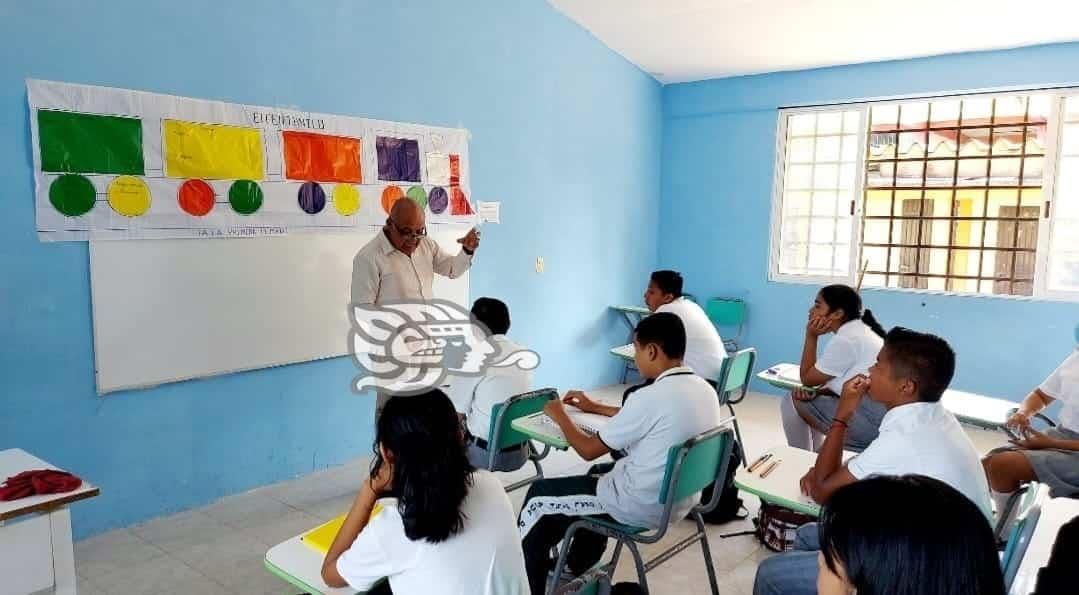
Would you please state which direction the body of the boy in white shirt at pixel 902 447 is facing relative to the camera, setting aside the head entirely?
to the viewer's left

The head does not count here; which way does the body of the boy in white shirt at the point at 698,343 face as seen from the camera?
to the viewer's left

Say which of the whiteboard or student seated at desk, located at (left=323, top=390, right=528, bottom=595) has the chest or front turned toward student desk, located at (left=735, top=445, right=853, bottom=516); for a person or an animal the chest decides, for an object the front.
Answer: the whiteboard

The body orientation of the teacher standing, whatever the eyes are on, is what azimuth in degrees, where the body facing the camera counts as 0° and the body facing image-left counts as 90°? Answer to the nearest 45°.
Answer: approximately 315°

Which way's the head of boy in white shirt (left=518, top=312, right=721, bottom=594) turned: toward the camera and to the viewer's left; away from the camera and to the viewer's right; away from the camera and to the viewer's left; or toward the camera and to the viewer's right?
away from the camera and to the viewer's left

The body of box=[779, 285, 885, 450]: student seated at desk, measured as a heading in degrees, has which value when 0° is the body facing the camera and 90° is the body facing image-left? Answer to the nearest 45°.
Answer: approximately 90°

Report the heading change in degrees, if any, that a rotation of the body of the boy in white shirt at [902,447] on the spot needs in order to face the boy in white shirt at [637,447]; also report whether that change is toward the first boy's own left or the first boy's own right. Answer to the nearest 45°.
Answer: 0° — they already face them

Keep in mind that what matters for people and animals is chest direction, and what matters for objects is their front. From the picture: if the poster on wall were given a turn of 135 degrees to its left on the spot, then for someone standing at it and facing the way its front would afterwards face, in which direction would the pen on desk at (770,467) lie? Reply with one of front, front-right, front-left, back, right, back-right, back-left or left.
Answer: back-right

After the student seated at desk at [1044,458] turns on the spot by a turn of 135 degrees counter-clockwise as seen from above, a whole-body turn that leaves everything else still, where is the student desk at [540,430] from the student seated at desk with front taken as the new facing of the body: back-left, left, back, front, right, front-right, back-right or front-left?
right

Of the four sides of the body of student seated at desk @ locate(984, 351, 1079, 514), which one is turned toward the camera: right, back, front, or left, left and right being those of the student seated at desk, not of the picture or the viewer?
left

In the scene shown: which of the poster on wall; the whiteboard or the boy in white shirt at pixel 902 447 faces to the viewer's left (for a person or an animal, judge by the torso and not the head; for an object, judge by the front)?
the boy in white shirt
